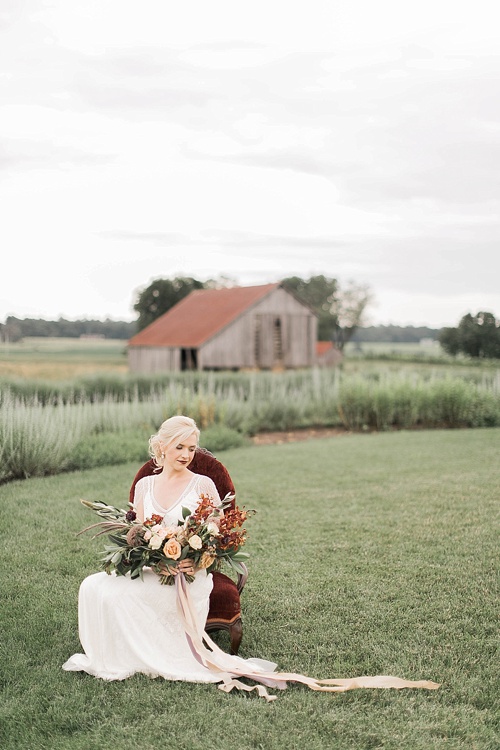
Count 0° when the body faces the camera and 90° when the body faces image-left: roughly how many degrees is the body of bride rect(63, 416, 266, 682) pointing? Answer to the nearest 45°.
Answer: approximately 45°

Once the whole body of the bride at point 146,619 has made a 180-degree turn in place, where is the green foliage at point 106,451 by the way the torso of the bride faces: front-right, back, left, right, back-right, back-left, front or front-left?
front-left

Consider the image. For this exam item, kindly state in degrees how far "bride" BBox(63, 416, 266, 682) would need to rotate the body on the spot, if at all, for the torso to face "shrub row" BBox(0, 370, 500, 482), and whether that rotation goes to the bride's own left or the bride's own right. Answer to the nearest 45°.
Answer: approximately 135° to the bride's own right

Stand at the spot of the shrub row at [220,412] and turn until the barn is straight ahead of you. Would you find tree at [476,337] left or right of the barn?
right
